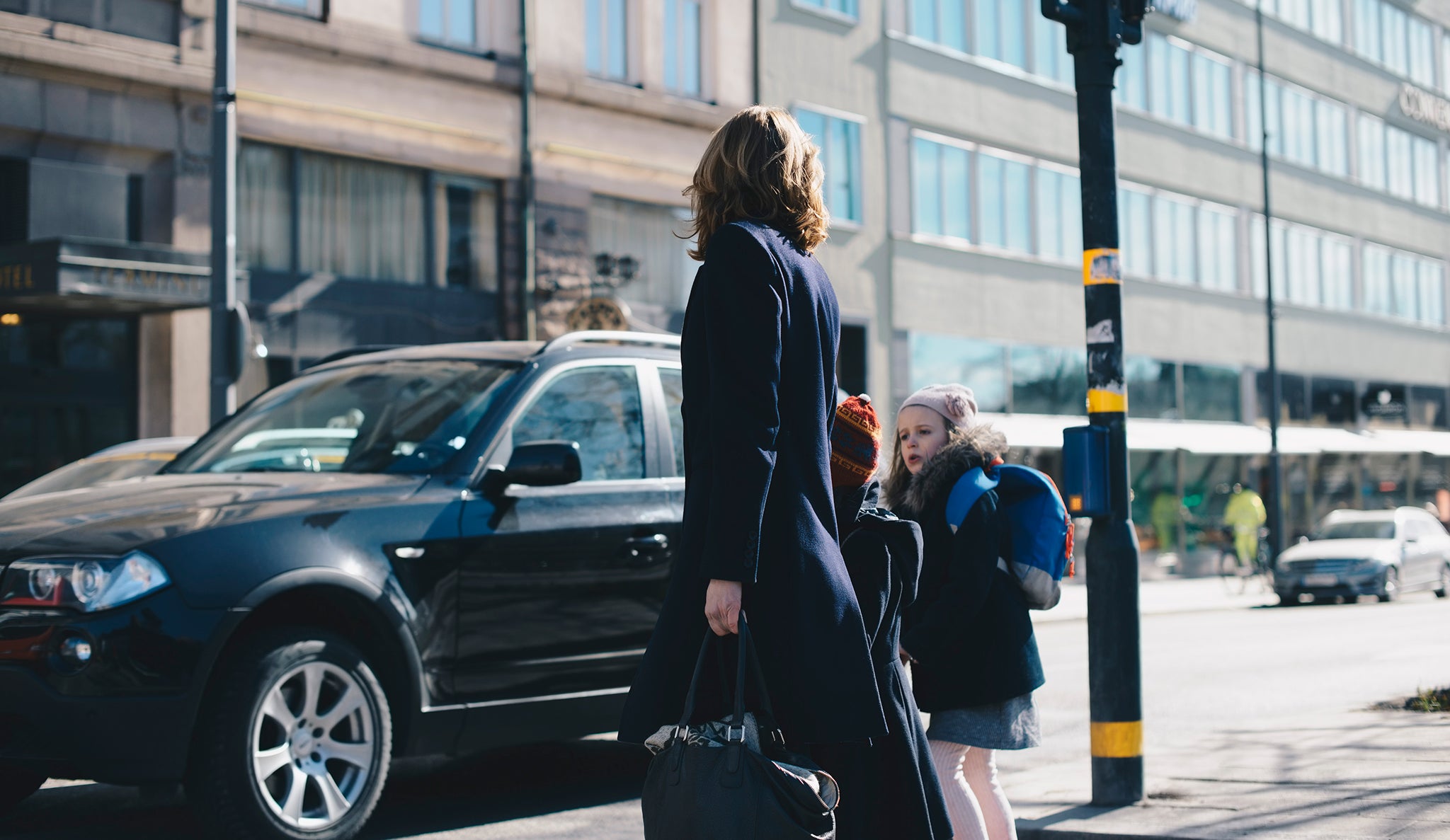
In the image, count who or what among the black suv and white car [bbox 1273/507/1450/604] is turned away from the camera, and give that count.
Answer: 0

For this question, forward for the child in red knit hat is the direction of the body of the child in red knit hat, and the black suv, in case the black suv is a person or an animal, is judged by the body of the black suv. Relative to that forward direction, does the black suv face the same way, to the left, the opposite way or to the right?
to the left

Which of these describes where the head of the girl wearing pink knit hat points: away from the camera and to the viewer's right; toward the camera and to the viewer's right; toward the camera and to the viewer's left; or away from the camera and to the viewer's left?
toward the camera and to the viewer's left

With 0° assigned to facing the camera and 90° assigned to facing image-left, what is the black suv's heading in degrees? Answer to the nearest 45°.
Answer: approximately 45°

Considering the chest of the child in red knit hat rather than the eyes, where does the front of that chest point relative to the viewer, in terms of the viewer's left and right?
facing away from the viewer and to the left of the viewer

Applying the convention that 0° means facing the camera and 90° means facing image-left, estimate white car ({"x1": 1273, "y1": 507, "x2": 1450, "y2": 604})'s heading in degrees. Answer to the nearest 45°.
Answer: approximately 45°

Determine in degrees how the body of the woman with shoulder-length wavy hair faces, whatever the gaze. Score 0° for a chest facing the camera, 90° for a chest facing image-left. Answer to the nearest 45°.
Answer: approximately 135°

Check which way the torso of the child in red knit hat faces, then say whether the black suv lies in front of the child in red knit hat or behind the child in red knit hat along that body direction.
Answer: in front

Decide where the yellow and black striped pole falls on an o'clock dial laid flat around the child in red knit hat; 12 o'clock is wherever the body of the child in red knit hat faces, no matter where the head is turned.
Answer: The yellow and black striped pole is roughly at 2 o'clock from the child in red knit hat.

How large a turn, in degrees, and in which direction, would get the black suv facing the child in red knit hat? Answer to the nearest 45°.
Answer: approximately 90° to its left

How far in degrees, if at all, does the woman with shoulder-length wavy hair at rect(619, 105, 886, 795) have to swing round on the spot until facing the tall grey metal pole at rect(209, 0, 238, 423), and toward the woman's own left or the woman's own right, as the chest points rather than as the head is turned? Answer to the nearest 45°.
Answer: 0° — they already face it

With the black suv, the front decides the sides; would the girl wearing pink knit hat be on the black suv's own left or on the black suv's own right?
on the black suv's own left

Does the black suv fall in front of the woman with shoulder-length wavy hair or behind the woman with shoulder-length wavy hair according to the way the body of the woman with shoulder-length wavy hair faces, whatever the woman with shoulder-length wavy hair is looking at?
in front

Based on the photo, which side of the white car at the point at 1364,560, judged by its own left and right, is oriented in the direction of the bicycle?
right

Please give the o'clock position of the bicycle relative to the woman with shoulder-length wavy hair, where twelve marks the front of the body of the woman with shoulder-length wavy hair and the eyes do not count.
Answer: The bicycle is roughly at 2 o'clock from the woman with shoulder-length wavy hair.

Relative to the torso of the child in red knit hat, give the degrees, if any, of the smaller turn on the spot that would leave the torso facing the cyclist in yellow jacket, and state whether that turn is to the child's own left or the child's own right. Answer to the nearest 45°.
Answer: approximately 45° to the child's own right
